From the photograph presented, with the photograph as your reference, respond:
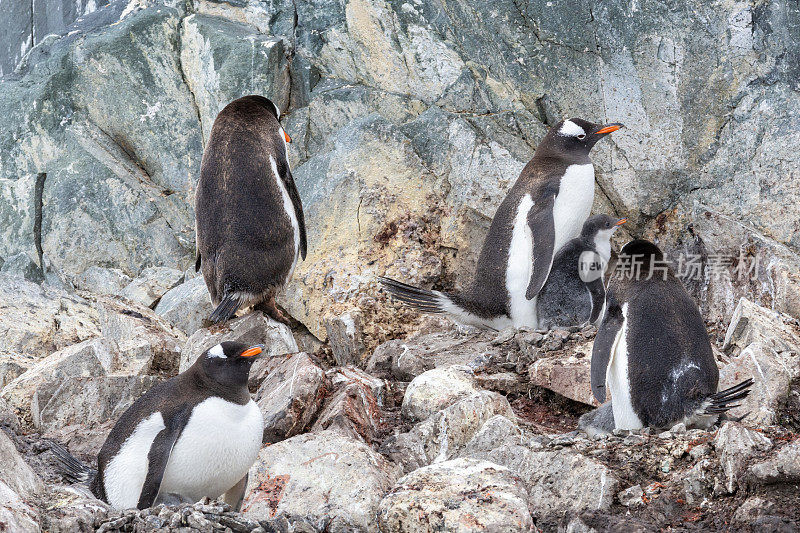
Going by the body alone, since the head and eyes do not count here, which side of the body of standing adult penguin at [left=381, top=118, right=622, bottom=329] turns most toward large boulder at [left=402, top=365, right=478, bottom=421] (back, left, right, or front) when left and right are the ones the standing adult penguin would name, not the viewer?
right

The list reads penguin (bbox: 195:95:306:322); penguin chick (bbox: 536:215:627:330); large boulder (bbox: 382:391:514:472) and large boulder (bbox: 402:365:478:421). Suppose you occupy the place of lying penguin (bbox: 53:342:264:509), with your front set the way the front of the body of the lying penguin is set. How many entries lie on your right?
0

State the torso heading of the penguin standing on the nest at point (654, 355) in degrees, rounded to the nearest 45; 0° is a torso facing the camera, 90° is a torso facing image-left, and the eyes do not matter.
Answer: approximately 135°

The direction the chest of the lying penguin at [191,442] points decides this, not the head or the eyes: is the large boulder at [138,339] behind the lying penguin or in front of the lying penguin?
behind

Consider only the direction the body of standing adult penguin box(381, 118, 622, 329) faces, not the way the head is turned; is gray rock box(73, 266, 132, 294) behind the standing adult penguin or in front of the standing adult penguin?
behind

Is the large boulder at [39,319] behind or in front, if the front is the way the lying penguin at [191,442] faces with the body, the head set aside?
behind

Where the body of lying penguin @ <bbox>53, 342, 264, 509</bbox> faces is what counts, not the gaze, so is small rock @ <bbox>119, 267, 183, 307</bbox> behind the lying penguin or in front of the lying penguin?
behind

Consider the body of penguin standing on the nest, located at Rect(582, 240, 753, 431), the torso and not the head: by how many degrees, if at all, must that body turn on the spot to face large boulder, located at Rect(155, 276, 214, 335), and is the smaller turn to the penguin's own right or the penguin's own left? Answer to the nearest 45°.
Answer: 0° — it already faces it

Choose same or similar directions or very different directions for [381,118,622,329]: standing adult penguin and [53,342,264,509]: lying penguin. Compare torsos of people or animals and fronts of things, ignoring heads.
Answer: same or similar directions

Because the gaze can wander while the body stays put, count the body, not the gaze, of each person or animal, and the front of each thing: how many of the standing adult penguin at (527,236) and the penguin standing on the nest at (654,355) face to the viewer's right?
1

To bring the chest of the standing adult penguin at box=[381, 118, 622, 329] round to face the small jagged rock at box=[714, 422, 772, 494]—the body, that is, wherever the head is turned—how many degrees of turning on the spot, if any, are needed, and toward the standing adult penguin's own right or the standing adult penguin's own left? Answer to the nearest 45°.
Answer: approximately 90° to the standing adult penguin's own right

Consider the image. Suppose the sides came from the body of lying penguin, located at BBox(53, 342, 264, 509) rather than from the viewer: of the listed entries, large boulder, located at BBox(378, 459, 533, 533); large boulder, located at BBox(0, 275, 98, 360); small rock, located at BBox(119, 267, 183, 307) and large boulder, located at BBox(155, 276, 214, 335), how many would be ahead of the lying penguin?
1

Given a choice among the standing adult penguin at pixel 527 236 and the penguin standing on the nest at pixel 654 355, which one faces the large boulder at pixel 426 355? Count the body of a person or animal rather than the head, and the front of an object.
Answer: the penguin standing on the nest

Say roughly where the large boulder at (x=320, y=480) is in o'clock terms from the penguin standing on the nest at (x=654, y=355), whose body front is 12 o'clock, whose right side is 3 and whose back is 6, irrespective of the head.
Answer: The large boulder is roughly at 9 o'clock from the penguin standing on the nest.

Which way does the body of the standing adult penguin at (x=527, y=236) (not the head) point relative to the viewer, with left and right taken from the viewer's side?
facing to the right of the viewer

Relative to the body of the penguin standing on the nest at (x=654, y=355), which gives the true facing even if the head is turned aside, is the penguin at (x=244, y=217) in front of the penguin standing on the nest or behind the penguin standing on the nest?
in front

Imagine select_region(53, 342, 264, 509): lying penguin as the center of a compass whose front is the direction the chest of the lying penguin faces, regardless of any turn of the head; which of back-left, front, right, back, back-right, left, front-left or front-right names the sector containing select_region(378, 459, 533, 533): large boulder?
front

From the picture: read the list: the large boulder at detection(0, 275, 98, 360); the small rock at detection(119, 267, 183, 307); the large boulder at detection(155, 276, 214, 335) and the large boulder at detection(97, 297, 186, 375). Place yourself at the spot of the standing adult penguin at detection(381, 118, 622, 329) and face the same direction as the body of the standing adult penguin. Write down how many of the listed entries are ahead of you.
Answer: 0
